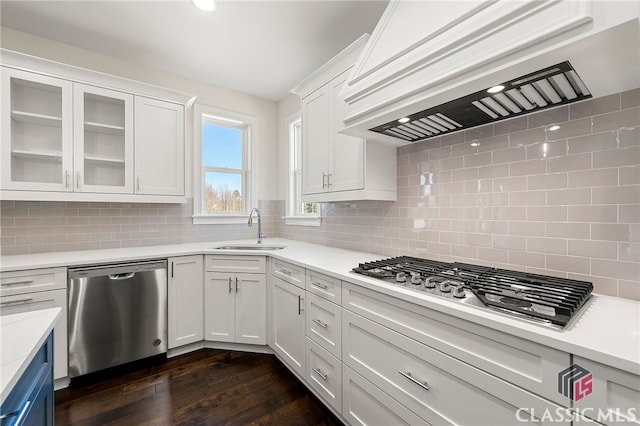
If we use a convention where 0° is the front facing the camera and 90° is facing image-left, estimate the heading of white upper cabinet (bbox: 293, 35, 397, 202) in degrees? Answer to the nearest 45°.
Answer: approximately 45°

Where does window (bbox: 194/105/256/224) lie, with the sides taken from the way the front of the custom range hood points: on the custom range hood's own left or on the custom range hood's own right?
on the custom range hood's own right

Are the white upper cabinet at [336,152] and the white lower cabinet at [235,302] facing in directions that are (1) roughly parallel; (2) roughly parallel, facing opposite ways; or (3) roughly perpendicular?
roughly perpendicular

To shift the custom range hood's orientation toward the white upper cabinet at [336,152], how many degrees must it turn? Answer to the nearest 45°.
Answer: approximately 90° to its right

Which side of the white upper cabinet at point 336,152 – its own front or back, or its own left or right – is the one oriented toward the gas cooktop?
left

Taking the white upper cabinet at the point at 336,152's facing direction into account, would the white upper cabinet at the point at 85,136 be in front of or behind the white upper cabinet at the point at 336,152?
in front

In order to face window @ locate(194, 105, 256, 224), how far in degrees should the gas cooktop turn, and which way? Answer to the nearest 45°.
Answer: approximately 45° to its right

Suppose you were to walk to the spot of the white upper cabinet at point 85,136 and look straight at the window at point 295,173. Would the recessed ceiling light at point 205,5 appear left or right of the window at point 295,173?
right

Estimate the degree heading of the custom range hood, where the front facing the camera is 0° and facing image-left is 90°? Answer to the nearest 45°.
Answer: approximately 45°

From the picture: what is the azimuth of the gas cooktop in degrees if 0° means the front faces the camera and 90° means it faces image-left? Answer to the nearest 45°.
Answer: approximately 45°

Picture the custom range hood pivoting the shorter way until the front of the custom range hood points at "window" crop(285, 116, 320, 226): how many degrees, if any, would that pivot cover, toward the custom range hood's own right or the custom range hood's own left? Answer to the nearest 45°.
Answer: approximately 90° to the custom range hood's own right

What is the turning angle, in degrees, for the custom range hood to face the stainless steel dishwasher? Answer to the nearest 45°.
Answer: approximately 45° to its right

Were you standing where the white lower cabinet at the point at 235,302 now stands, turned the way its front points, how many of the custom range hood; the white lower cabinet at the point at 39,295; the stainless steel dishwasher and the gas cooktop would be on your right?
2
